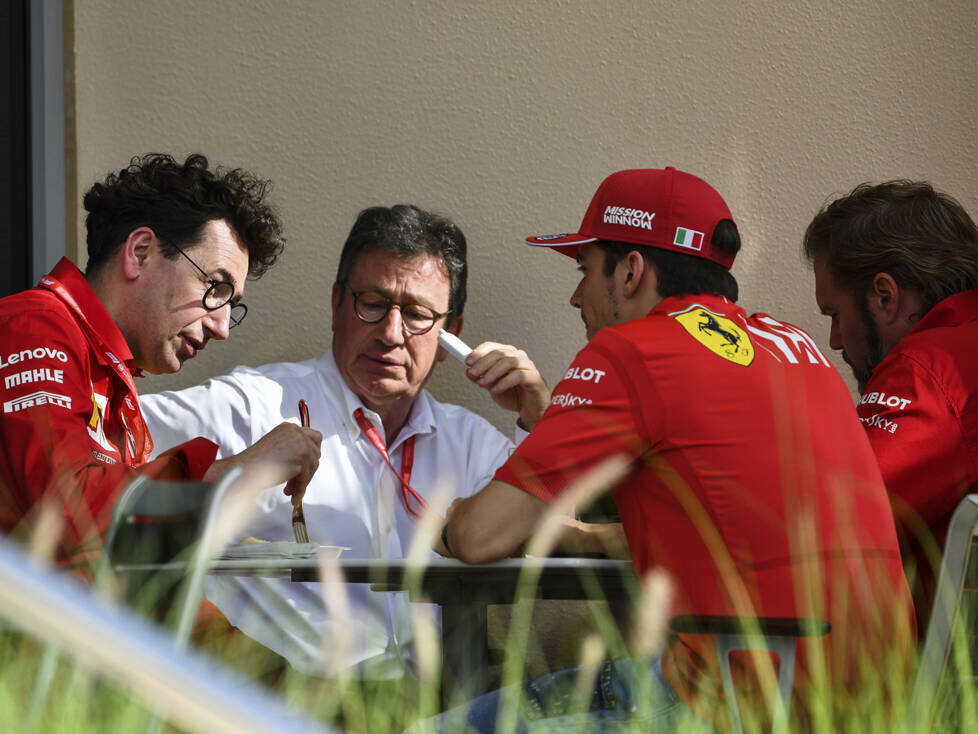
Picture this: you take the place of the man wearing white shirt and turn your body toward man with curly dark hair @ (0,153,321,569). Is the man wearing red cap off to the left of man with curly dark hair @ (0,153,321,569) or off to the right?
left

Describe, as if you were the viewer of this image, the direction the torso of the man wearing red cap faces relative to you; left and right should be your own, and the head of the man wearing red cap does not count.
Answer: facing away from the viewer and to the left of the viewer

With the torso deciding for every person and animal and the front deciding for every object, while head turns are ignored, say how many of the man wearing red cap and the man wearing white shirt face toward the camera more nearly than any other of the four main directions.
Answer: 1

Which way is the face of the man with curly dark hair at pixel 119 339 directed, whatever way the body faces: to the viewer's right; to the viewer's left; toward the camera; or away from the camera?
to the viewer's right

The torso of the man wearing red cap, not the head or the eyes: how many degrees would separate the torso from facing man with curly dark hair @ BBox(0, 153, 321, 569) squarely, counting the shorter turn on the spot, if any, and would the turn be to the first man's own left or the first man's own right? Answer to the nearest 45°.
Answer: approximately 45° to the first man's own left

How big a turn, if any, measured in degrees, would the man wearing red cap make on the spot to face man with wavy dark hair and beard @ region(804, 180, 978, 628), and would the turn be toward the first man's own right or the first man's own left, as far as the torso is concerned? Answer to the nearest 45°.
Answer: approximately 90° to the first man's own right

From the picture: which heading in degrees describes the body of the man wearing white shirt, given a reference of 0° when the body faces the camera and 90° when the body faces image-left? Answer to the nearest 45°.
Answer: approximately 0°

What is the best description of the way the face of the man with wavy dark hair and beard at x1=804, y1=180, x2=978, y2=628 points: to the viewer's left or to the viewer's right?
to the viewer's left

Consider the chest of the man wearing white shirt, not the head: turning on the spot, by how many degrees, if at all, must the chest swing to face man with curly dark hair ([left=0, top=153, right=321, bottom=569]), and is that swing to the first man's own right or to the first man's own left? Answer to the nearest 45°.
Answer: approximately 45° to the first man's own right

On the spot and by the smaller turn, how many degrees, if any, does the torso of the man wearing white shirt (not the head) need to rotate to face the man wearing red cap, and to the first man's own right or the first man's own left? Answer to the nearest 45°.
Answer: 0° — they already face them

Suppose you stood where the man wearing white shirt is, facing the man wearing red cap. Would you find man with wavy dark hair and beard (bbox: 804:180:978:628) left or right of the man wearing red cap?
left

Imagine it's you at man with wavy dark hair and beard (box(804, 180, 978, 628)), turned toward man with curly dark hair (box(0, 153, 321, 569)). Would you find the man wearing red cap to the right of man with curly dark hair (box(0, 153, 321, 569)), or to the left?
left

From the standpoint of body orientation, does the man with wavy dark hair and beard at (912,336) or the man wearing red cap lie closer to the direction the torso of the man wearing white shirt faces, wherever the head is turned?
the man wearing red cap

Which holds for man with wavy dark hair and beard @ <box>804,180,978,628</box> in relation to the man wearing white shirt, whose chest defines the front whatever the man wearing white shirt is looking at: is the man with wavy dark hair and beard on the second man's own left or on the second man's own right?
on the second man's own left
